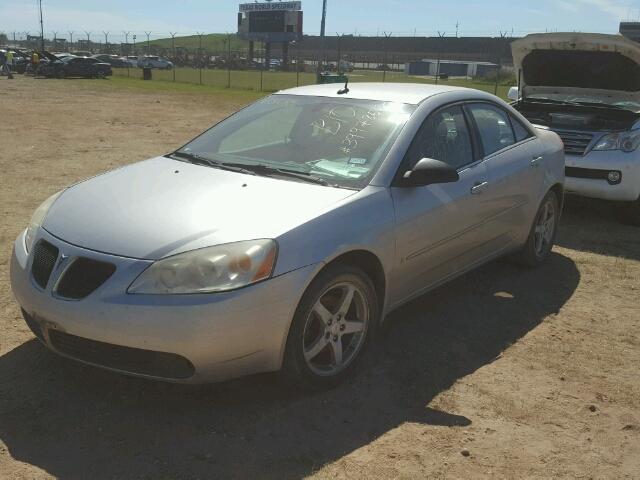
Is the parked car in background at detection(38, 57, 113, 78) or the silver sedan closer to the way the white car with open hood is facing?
the silver sedan

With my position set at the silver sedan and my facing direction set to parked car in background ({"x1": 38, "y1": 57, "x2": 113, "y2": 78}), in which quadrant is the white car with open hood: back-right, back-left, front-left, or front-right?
front-right

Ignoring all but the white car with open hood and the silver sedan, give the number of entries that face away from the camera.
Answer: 0

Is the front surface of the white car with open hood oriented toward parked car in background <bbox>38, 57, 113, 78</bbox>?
no

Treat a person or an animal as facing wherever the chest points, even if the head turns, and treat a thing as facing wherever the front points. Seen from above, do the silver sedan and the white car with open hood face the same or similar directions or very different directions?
same or similar directions

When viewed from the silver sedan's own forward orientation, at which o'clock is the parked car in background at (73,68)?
The parked car in background is roughly at 4 o'clock from the silver sedan.

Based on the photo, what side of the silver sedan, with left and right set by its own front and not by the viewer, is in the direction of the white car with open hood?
back

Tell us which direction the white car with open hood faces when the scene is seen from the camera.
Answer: facing the viewer and to the left of the viewer
